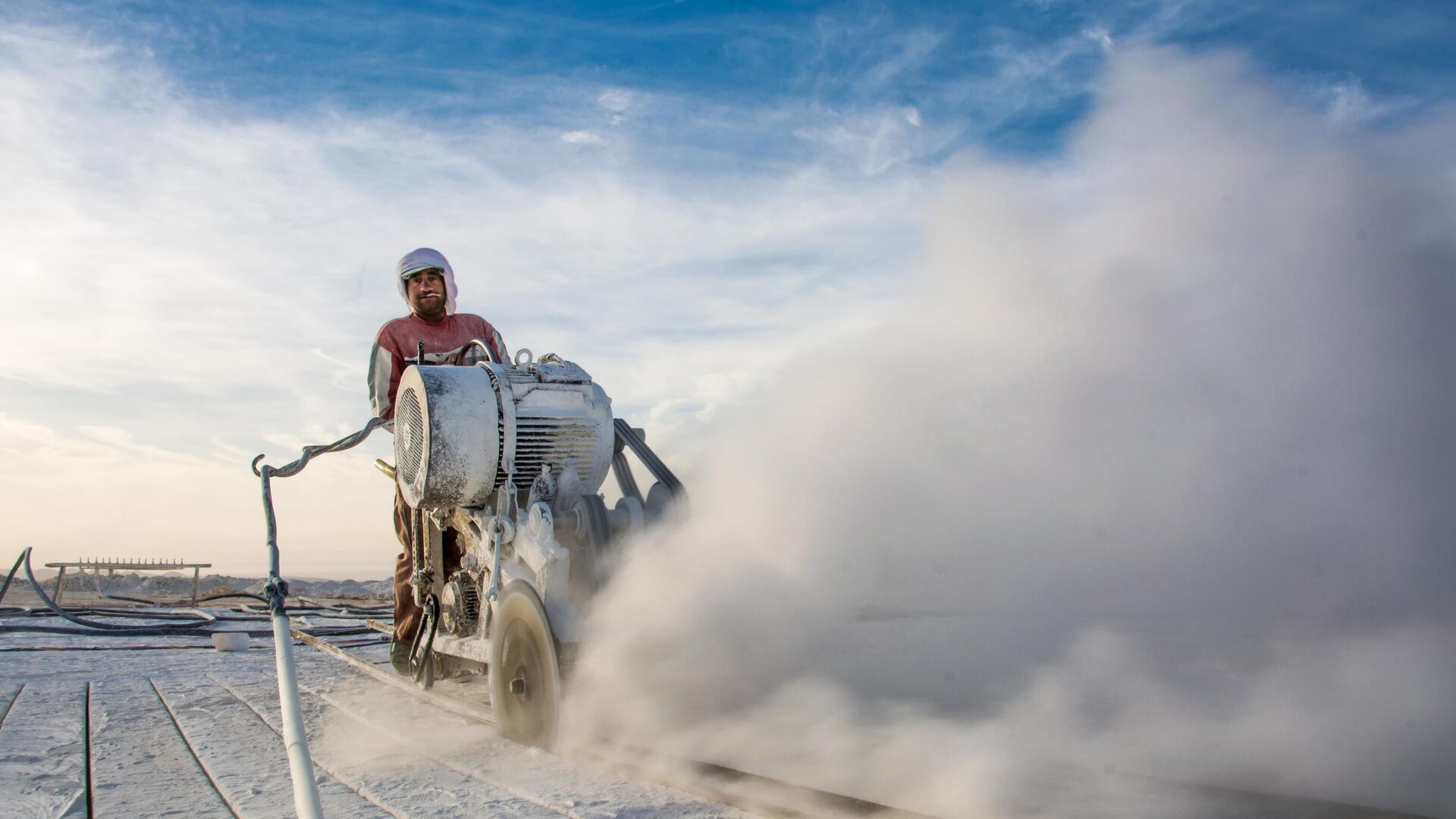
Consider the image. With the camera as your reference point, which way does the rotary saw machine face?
facing the viewer and to the right of the viewer

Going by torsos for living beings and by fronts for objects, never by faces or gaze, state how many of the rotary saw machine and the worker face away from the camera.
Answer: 0

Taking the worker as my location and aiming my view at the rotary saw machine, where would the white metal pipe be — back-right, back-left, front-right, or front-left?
front-right

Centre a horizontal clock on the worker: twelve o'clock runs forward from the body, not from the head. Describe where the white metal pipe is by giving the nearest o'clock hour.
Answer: The white metal pipe is roughly at 12 o'clock from the worker.

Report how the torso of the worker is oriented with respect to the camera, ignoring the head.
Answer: toward the camera

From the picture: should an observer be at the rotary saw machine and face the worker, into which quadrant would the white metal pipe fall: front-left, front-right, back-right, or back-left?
back-left

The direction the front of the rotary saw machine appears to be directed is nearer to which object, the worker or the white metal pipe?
the white metal pipe

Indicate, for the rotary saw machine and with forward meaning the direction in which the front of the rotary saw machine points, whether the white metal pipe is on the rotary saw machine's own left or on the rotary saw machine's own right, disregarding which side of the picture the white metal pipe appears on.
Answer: on the rotary saw machine's own right

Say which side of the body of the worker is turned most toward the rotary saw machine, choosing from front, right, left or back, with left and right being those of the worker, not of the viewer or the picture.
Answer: front

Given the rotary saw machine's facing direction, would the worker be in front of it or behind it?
behind

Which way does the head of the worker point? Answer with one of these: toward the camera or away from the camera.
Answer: toward the camera
